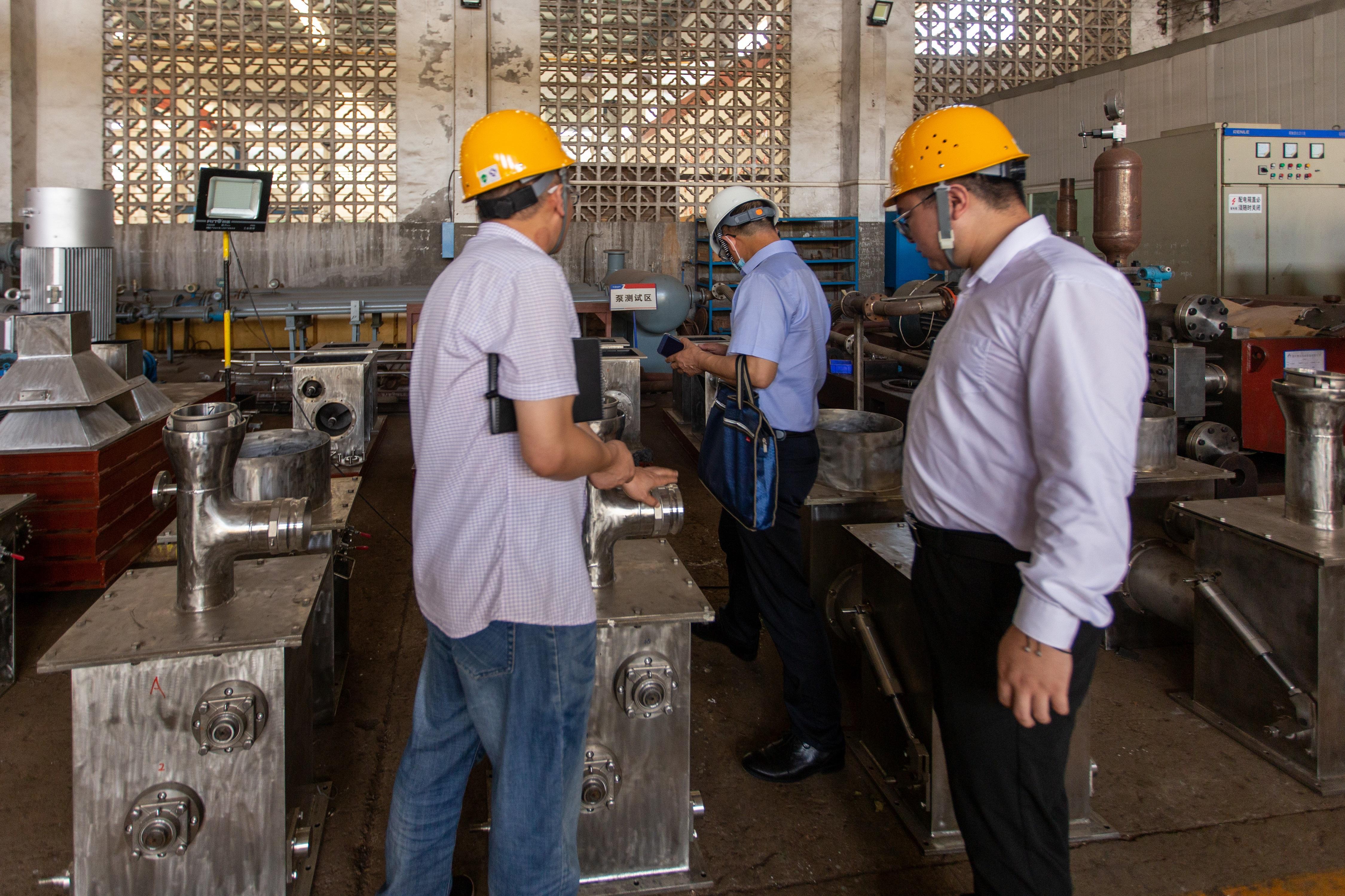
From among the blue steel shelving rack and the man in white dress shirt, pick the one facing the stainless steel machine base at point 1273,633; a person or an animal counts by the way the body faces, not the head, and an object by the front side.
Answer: the blue steel shelving rack

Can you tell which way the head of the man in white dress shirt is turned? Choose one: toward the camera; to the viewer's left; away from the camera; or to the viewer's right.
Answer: to the viewer's left

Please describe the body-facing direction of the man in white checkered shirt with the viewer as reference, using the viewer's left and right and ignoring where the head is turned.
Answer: facing away from the viewer and to the right of the viewer

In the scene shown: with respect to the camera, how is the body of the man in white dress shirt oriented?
to the viewer's left

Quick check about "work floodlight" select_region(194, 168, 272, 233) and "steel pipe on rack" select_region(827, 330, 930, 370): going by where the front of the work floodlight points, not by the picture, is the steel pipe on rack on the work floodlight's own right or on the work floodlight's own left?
on the work floodlight's own left

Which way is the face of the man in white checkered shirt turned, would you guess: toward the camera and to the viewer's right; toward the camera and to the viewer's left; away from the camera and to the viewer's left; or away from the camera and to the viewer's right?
away from the camera and to the viewer's right
